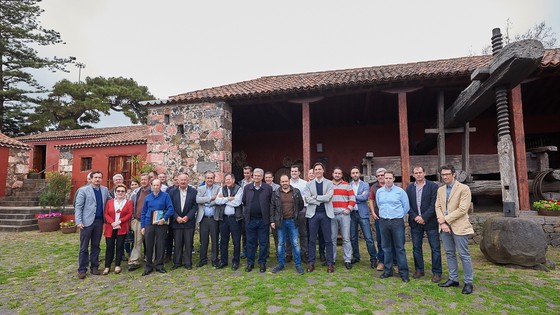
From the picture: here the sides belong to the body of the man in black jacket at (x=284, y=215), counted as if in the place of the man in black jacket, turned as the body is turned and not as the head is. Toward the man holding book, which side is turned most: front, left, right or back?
right

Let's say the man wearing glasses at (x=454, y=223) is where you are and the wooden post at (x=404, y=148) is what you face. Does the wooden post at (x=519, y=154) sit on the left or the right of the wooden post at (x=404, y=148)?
right

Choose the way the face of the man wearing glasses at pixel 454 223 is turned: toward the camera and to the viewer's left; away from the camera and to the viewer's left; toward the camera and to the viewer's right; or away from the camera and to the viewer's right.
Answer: toward the camera and to the viewer's left

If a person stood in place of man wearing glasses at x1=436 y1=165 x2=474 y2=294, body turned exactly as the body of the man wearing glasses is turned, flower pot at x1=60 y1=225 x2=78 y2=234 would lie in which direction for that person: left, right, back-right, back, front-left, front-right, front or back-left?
front-right

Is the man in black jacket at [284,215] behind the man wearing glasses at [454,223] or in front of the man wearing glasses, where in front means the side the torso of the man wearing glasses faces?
in front

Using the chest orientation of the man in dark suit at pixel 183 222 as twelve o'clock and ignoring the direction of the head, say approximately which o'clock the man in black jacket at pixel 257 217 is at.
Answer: The man in black jacket is roughly at 10 o'clock from the man in dark suit.
